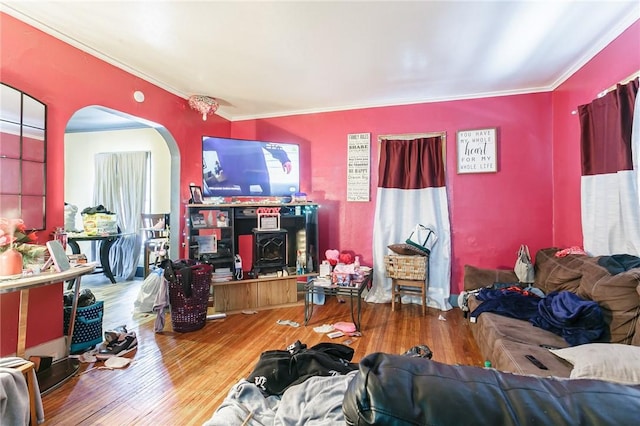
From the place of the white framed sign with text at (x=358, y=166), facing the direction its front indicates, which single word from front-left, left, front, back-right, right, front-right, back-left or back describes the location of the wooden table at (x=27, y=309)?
front-right

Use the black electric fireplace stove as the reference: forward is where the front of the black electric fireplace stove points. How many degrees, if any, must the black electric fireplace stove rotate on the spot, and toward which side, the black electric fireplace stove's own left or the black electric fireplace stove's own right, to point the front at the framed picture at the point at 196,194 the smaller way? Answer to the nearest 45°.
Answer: approximately 90° to the black electric fireplace stove's own right

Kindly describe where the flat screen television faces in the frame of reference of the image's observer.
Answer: facing the viewer and to the right of the viewer

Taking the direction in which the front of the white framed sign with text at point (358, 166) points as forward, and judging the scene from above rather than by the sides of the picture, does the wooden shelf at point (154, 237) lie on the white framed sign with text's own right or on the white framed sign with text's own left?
on the white framed sign with text's own right

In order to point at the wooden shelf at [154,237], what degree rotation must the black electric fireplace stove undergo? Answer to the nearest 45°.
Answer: approximately 135° to its right

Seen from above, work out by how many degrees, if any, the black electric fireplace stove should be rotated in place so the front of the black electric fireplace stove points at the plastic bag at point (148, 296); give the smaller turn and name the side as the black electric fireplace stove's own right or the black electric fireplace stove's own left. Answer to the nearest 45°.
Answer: approximately 90° to the black electric fireplace stove's own right

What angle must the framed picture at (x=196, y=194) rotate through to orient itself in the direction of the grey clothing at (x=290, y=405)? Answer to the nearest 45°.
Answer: approximately 45° to its right

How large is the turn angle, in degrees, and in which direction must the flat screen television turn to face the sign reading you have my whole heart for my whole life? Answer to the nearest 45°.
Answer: approximately 45° to its left

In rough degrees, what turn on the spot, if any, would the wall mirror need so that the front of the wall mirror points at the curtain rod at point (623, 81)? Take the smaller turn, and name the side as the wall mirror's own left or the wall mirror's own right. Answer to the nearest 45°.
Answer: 0° — it already faces it

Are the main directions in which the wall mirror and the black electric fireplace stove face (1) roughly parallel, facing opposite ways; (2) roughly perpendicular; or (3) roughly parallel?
roughly perpendicular

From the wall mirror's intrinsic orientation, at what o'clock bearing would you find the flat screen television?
The flat screen television is roughly at 10 o'clock from the wall mirror.

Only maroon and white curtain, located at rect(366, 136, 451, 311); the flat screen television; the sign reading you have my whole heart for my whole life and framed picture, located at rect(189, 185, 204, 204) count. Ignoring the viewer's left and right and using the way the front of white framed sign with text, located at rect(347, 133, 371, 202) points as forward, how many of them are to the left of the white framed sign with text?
2

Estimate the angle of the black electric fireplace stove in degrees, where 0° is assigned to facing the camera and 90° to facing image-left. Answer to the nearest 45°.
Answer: approximately 0°

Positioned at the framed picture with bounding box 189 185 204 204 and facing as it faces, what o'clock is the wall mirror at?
The wall mirror is roughly at 3 o'clock from the framed picture.

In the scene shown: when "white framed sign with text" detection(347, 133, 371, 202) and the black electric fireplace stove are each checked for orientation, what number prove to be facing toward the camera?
2
